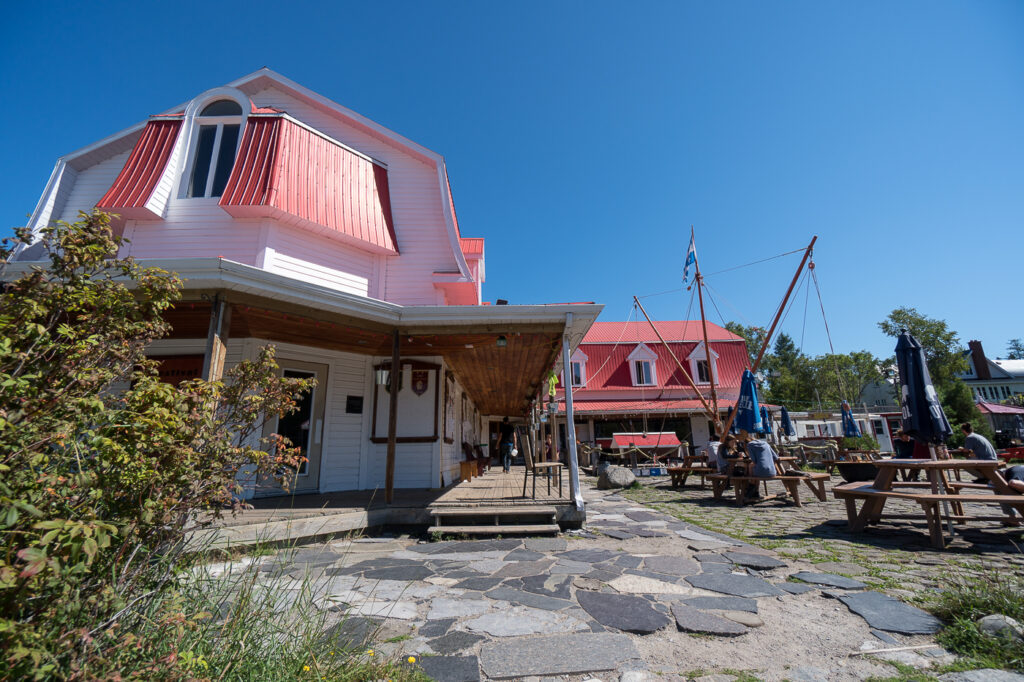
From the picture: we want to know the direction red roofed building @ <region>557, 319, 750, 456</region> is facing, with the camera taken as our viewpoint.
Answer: facing the viewer

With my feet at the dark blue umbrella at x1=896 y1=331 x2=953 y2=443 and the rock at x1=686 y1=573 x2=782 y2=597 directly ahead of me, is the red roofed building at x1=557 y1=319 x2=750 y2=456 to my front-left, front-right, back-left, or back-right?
back-right

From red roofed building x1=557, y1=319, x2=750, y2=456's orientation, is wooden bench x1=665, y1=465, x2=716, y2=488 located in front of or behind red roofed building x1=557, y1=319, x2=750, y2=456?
in front

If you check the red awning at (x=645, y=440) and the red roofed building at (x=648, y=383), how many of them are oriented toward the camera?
2

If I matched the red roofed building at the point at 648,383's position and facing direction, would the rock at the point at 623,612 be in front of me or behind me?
in front

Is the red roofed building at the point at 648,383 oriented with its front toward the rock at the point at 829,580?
yes

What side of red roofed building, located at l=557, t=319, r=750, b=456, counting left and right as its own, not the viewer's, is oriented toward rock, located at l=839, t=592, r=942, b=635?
front

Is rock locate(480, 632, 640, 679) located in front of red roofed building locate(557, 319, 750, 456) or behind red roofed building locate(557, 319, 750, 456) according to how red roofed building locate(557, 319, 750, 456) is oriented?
in front

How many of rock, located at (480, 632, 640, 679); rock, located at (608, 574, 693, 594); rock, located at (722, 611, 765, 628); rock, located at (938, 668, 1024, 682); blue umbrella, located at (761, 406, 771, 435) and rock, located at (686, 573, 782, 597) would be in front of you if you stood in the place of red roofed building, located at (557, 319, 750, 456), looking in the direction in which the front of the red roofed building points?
6

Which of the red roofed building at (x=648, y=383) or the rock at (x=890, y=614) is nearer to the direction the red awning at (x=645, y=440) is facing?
the rock
